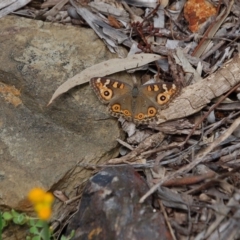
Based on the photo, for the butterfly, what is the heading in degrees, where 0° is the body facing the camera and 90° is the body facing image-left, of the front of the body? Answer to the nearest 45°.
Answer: approximately 180°

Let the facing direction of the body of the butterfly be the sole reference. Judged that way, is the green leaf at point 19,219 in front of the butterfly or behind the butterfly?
behind

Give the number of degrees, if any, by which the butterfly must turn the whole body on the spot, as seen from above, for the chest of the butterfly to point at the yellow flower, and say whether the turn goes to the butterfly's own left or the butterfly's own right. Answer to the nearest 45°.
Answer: approximately 180°

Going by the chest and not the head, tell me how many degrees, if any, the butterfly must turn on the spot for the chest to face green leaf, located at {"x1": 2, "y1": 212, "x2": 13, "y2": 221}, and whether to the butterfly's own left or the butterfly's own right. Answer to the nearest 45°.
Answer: approximately 135° to the butterfly's own left

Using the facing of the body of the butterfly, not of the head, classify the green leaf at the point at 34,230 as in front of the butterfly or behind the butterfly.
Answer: behind

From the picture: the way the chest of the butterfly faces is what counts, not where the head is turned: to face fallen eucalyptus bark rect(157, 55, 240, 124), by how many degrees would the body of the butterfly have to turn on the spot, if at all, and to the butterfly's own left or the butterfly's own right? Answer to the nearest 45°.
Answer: approximately 90° to the butterfly's own right

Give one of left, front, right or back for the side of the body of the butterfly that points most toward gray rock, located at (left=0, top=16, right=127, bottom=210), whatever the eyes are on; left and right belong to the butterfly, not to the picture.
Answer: left
